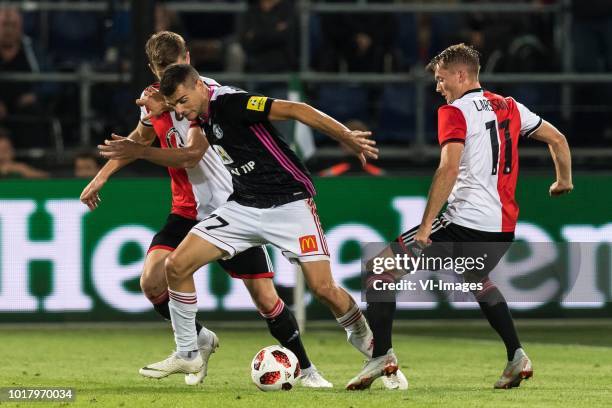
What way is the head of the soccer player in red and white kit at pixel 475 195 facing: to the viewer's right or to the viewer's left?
to the viewer's left

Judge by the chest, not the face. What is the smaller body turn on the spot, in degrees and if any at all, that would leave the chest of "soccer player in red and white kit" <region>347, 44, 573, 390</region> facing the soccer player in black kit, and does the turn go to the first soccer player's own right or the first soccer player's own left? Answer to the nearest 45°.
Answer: approximately 45° to the first soccer player's own left

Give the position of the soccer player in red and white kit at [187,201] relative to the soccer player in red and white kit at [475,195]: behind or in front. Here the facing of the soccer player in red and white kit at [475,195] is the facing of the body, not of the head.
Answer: in front

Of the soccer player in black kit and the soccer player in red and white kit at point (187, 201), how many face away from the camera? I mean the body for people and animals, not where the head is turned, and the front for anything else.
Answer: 0

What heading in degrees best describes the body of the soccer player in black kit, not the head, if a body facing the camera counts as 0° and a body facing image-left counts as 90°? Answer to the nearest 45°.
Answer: approximately 45°

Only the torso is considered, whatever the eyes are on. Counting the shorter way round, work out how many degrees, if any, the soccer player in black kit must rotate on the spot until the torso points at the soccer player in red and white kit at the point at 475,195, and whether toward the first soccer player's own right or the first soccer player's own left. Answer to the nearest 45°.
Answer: approximately 135° to the first soccer player's own left
